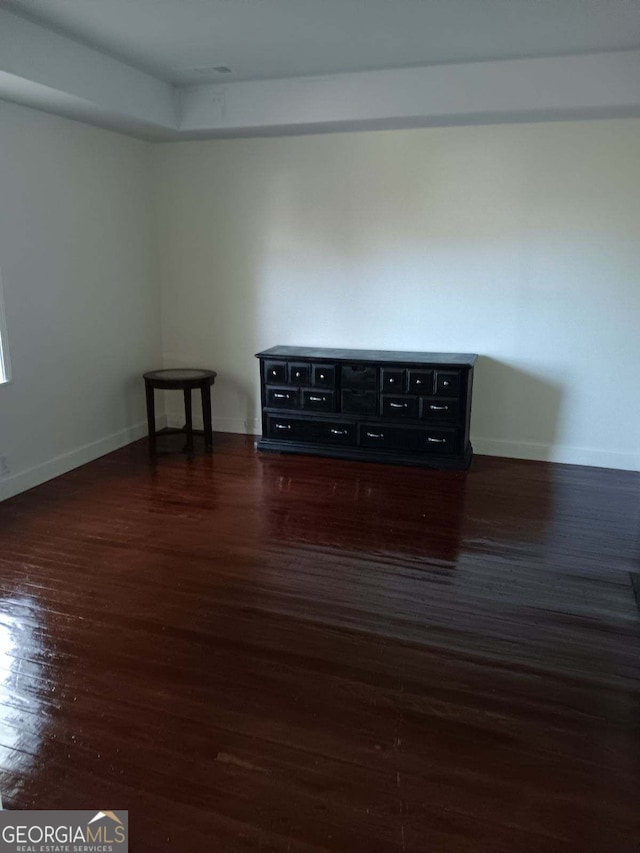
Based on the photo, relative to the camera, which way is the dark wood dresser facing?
toward the camera

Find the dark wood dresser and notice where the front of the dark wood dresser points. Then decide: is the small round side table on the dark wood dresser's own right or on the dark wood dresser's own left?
on the dark wood dresser's own right
